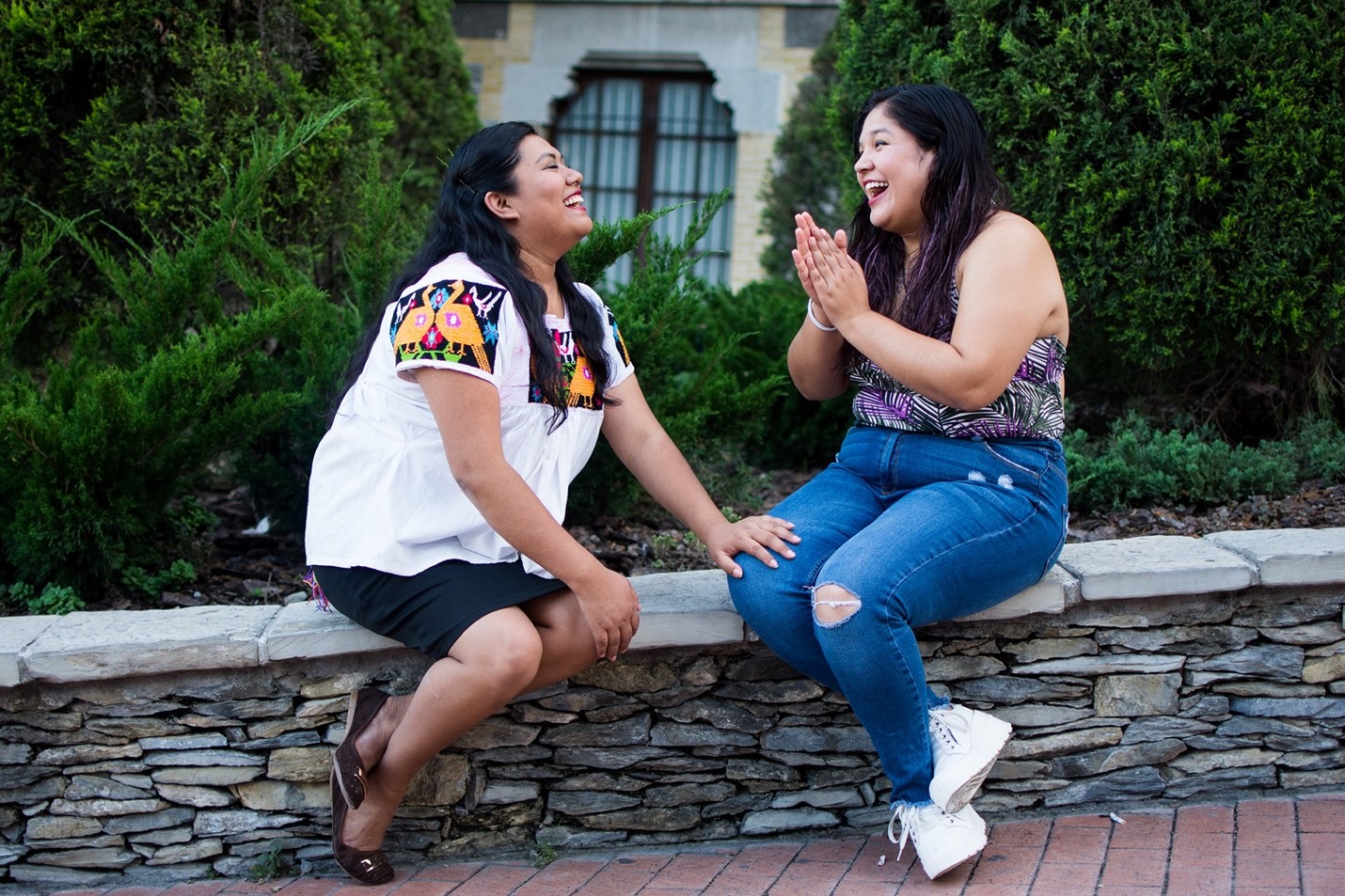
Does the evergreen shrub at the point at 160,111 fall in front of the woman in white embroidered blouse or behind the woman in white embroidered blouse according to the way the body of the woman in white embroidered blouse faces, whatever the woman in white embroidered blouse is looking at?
behind

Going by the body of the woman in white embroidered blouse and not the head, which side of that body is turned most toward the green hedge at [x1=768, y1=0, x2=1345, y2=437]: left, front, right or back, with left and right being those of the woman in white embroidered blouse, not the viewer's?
left

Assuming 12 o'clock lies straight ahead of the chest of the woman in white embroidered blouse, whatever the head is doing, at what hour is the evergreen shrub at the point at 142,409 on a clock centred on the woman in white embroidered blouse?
The evergreen shrub is roughly at 6 o'clock from the woman in white embroidered blouse.

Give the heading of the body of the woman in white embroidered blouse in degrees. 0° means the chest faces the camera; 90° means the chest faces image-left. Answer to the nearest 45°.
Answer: approximately 315°

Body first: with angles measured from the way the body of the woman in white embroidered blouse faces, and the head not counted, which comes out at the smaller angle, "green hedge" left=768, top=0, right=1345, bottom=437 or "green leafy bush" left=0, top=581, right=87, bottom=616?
the green hedge

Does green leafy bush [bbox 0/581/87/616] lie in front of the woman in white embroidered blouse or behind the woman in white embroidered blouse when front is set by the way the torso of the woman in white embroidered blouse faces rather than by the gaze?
behind

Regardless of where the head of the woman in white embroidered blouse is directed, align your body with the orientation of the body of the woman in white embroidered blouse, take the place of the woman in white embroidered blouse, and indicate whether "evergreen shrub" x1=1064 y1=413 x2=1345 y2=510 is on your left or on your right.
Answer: on your left

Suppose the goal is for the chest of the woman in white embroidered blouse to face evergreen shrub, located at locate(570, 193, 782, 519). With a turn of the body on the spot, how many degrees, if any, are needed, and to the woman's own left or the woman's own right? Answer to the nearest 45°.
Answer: approximately 135° to the woman's own left
